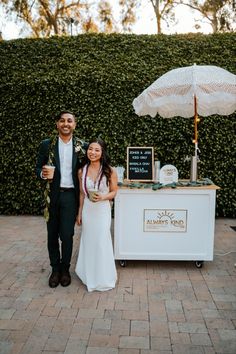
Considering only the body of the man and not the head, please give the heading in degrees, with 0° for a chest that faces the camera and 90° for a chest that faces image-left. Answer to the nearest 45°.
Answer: approximately 0°

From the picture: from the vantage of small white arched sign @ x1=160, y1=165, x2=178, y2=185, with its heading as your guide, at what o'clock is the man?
The man is roughly at 2 o'clock from the small white arched sign.

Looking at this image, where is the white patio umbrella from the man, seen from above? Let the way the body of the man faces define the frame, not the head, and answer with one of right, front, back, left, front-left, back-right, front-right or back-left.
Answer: left

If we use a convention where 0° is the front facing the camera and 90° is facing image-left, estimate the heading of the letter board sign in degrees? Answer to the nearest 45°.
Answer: approximately 0°
